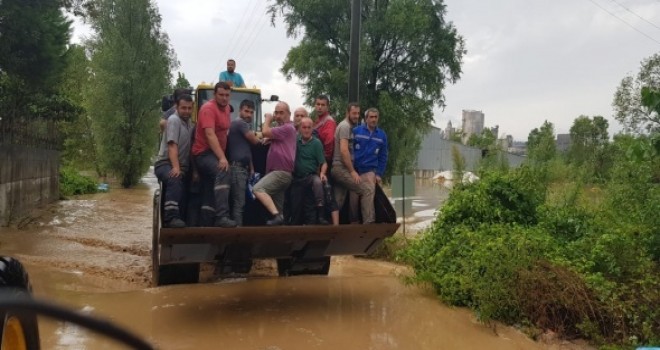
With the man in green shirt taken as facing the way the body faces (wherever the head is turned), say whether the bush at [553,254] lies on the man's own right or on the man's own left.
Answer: on the man's own left

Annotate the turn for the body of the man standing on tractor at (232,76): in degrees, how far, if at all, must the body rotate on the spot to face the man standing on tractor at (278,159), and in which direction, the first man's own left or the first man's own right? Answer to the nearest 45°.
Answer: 0° — they already face them

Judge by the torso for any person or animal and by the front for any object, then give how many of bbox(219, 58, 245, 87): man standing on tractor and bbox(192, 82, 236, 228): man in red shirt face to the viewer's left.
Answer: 0

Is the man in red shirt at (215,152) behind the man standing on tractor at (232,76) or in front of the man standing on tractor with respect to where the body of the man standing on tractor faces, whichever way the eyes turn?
in front

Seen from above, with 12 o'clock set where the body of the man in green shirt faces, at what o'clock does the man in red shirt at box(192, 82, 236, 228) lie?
The man in red shirt is roughly at 2 o'clock from the man in green shirt.

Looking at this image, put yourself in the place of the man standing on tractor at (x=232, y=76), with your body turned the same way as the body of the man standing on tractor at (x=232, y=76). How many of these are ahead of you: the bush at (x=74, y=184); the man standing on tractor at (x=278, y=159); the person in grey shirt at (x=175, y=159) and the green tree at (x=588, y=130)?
2
